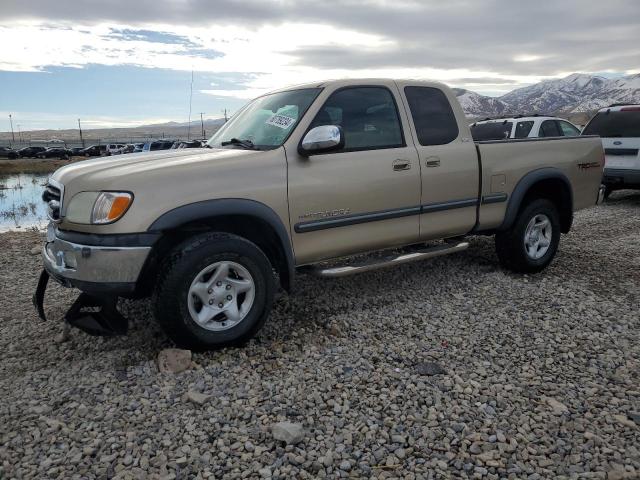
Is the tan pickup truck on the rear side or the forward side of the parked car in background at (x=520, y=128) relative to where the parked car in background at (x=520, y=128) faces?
on the rear side

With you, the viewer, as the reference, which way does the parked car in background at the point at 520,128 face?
facing away from the viewer and to the right of the viewer

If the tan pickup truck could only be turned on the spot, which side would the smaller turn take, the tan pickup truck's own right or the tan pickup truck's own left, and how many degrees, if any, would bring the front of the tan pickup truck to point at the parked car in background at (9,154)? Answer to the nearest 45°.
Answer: approximately 90° to the tan pickup truck's own right

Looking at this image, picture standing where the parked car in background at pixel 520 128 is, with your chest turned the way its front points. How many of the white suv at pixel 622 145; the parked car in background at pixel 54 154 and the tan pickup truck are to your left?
1

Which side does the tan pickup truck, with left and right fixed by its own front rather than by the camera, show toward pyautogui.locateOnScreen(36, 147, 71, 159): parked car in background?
right

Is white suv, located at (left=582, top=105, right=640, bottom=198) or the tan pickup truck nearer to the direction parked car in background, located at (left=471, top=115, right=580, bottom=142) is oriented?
the white suv

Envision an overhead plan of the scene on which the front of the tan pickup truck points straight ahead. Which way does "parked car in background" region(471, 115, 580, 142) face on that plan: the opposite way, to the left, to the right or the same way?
the opposite way

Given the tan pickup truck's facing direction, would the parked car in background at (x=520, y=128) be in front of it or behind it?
behind

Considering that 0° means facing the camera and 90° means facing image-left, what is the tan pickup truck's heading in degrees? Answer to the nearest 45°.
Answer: approximately 45°

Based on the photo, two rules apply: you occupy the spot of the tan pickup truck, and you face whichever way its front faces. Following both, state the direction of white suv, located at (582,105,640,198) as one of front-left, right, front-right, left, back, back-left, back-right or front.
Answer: back
